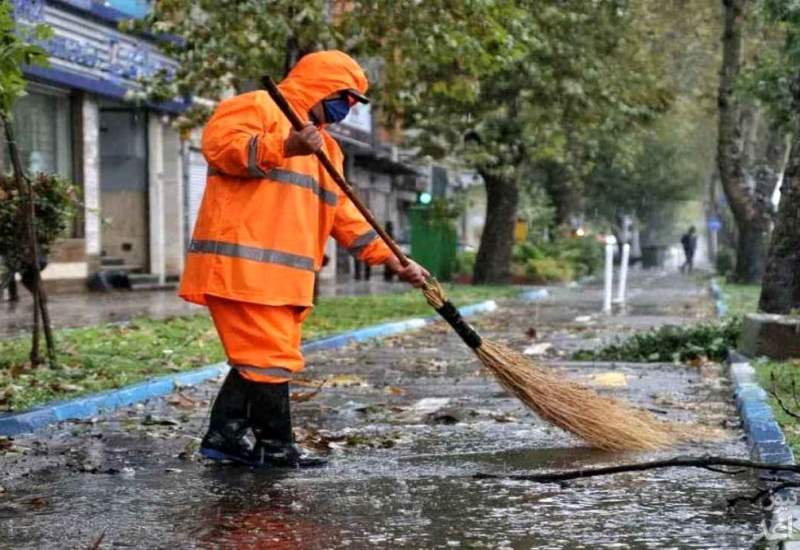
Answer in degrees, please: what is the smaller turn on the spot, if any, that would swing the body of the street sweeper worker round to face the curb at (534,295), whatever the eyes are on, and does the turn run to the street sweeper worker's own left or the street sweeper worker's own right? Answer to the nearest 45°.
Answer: approximately 90° to the street sweeper worker's own left

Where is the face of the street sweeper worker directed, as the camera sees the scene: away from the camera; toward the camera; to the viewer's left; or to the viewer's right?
to the viewer's right

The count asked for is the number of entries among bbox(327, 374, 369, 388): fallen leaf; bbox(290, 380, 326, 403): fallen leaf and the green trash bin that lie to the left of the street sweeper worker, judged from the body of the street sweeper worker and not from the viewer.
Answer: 3

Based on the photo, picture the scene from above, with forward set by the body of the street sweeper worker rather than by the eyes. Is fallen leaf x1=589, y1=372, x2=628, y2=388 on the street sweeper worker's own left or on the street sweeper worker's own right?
on the street sweeper worker's own left

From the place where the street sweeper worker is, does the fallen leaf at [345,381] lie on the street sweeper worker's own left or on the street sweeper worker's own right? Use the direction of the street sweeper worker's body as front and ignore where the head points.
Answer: on the street sweeper worker's own left

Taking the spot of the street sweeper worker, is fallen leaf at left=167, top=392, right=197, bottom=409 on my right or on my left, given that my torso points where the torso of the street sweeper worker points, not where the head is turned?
on my left

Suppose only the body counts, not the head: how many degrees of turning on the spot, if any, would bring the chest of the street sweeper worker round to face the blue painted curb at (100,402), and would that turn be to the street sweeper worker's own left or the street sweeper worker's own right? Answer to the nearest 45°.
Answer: approximately 135° to the street sweeper worker's own left

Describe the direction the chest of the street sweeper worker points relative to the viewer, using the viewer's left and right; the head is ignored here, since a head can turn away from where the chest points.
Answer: facing to the right of the viewer

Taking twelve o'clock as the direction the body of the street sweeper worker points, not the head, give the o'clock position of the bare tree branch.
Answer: The bare tree branch is roughly at 1 o'clock from the street sweeper worker.

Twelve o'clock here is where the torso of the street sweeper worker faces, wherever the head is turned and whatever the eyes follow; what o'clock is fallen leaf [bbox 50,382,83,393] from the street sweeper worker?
The fallen leaf is roughly at 8 o'clock from the street sweeper worker.

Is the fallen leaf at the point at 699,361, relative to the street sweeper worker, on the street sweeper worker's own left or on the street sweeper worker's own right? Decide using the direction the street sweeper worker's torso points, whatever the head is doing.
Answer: on the street sweeper worker's own left
